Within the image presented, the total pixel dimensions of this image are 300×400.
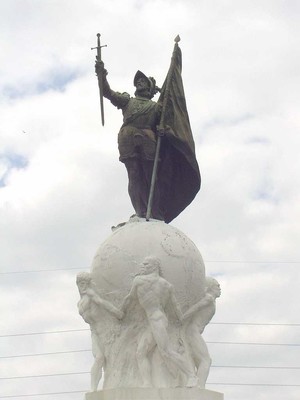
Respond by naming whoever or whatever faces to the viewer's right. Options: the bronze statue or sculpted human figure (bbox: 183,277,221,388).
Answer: the sculpted human figure

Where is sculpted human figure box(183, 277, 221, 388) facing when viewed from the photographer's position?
facing to the right of the viewer

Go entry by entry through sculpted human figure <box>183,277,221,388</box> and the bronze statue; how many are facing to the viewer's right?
1

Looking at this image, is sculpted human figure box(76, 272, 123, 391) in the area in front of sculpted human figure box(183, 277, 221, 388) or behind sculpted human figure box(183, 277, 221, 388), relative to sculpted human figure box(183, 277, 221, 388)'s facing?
behind
